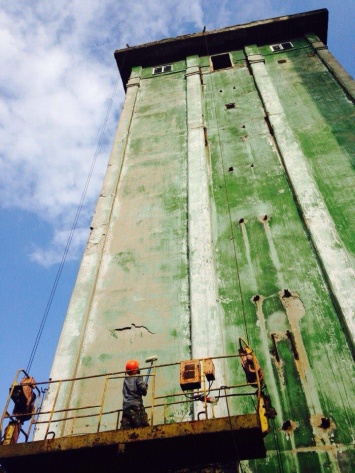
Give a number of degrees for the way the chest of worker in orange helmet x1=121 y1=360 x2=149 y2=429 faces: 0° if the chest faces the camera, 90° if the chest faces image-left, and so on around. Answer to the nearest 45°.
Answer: approximately 225°
